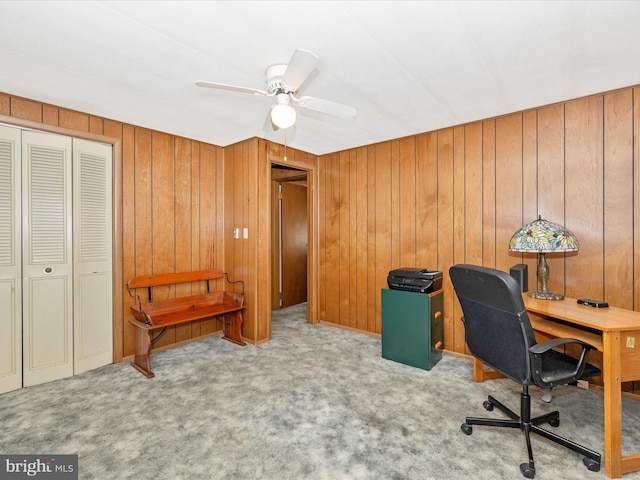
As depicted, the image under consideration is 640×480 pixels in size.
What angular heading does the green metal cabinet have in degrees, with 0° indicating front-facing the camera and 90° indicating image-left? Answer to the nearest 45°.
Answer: approximately 315°

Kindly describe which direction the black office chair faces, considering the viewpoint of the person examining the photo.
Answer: facing away from the viewer and to the right of the viewer

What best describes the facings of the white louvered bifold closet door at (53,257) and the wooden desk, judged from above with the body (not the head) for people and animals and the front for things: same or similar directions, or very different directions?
very different directions

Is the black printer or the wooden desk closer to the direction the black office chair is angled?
the wooden desk

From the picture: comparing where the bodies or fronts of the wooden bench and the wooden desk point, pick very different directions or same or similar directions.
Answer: very different directions

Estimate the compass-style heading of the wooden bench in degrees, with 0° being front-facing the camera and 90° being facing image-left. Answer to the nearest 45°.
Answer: approximately 315°

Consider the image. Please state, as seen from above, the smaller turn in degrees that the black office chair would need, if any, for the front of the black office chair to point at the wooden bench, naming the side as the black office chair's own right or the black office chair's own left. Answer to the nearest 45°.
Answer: approximately 135° to the black office chair's own left

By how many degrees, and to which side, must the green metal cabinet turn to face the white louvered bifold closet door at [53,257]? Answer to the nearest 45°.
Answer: approximately 90° to its right

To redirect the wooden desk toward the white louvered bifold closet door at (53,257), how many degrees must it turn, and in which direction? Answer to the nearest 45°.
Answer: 0° — it already faces it
